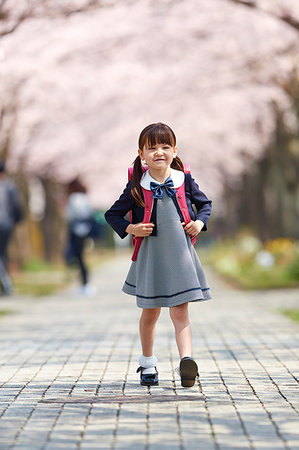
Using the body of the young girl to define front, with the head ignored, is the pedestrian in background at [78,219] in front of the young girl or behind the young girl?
behind

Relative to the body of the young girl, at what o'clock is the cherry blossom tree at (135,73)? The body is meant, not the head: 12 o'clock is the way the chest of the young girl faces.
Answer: The cherry blossom tree is roughly at 6 o'clock from the young girl.

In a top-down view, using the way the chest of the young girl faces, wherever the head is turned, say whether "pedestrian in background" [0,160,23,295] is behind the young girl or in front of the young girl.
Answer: behind

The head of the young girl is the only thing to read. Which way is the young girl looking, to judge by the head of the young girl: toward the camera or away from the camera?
toward the camera

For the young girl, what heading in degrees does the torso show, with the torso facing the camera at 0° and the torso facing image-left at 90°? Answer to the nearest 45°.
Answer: approximately 0°

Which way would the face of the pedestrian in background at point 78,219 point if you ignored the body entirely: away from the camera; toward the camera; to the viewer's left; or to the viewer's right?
away from the camera
